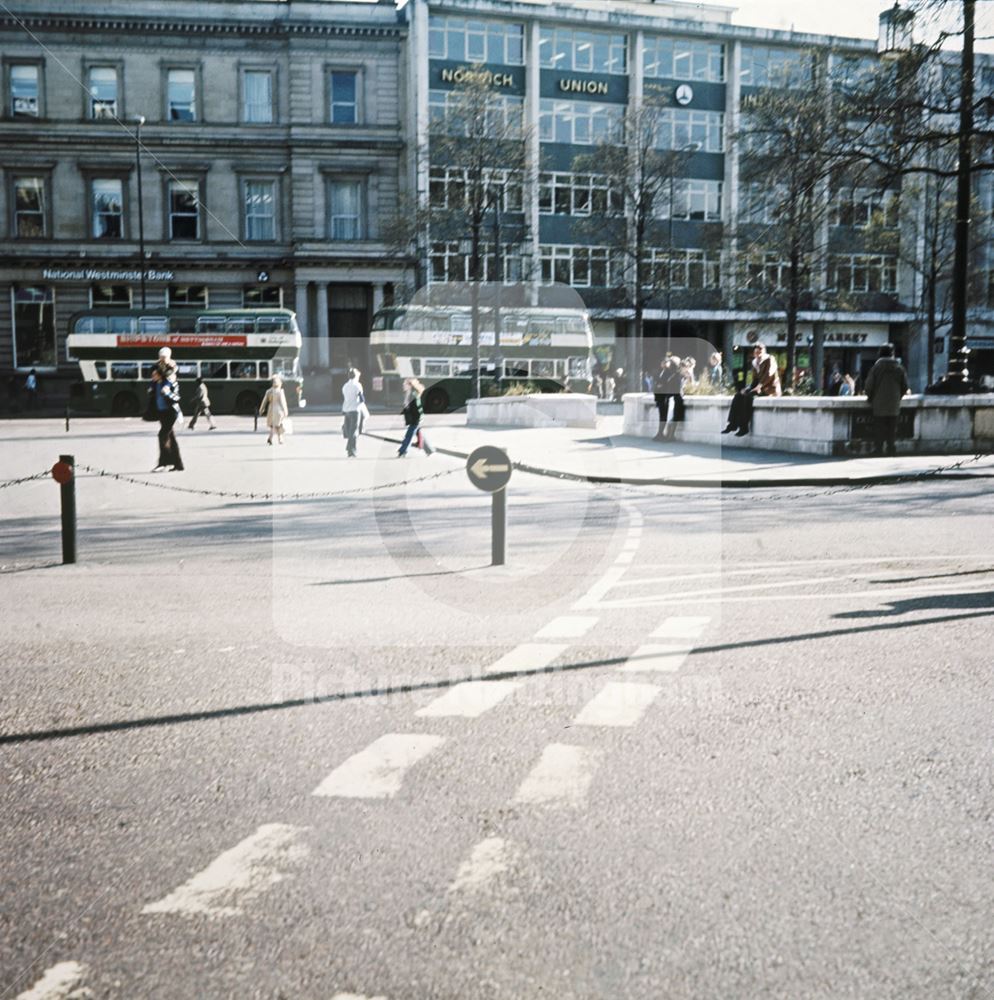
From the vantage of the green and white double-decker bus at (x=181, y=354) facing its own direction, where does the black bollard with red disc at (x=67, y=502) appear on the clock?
The black bollard with red disc is roughly at 3 o'clock from the green and white double-decker bus.

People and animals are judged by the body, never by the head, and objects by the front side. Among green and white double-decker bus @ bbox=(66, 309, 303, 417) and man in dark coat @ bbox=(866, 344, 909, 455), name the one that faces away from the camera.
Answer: the man in dark coat

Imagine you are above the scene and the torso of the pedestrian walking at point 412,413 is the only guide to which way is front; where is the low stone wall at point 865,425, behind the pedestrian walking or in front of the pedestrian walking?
behind

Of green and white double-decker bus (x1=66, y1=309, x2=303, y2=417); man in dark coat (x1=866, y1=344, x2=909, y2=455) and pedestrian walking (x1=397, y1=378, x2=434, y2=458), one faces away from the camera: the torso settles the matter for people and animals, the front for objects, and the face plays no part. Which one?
the man in dark coat

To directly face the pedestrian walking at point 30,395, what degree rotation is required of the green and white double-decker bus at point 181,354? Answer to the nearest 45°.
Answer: approximately 135° to its left

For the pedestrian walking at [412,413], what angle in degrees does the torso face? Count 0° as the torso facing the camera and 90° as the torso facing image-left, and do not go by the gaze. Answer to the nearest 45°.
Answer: approximately 90°

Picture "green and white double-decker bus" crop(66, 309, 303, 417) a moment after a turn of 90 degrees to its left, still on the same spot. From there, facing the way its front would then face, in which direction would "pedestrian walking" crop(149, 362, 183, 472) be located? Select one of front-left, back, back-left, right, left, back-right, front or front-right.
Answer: back

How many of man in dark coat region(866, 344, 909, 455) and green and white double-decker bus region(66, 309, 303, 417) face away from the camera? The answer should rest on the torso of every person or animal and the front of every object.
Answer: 1

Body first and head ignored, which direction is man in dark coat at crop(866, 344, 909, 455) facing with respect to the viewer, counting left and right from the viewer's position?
facing away from the viewer

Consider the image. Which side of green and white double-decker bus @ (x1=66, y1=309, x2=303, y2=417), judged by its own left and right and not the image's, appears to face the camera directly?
right

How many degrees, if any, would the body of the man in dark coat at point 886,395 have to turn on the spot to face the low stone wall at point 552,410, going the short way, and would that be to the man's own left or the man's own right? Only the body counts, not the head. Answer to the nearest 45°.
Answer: approximately 45° to the man's own left

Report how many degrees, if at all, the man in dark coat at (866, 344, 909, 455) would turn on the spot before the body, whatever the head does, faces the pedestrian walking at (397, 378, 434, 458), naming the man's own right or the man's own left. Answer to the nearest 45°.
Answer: approximately 90° to the man's own left
